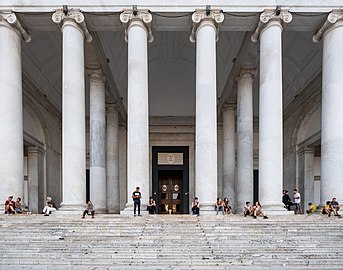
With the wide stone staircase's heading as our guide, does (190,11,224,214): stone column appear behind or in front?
behind

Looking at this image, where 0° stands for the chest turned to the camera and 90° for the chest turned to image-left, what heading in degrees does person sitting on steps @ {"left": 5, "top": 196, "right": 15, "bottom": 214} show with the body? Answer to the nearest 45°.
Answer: approximately 0°

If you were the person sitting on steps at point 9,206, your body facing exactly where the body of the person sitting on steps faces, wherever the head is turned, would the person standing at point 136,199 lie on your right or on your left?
on your left

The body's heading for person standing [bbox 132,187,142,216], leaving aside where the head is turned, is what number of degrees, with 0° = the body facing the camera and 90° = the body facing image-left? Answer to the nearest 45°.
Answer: approximately 0°

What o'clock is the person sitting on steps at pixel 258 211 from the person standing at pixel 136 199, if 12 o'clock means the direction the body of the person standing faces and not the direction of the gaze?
The person sitting on steps is roughly at 9 o'clock from the person standing.
